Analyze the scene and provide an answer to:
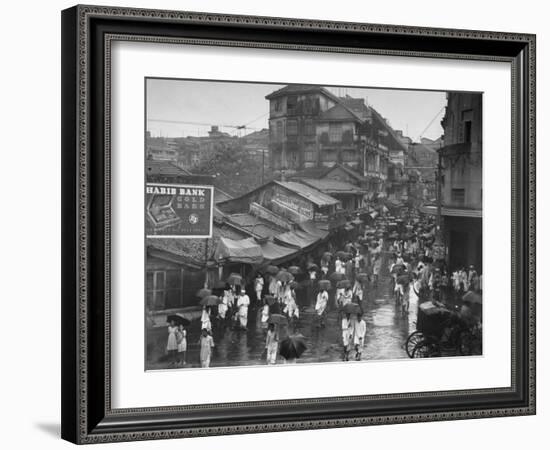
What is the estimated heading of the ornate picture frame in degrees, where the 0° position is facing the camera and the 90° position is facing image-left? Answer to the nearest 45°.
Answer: approximately 315°

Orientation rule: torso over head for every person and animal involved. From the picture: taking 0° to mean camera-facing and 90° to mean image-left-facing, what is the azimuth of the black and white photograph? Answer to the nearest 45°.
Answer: approximately 315°
